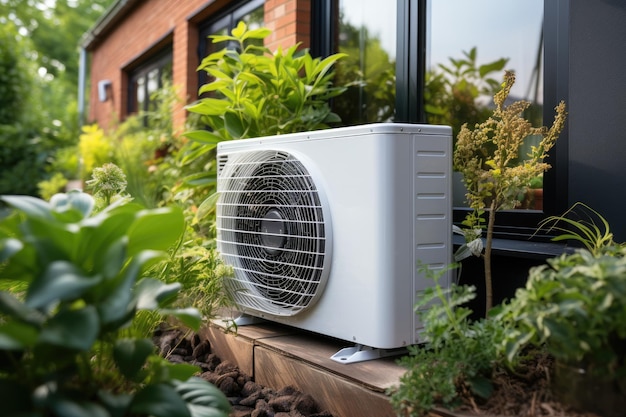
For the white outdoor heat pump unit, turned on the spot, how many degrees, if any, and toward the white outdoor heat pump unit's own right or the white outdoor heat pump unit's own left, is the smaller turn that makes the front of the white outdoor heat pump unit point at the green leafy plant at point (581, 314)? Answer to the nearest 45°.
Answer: approximately 90° to the white outdoor heat pump unit's own left

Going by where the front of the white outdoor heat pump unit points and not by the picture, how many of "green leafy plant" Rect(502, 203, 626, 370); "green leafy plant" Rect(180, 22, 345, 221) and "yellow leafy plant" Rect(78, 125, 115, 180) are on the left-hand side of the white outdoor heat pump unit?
1

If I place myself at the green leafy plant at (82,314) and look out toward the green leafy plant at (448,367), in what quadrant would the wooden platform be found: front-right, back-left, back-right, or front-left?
front-left

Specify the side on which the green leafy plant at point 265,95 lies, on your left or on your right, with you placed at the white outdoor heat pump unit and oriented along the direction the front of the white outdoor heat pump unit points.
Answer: on your right

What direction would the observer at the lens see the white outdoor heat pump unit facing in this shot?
facing the viewer and to the left of the viewer

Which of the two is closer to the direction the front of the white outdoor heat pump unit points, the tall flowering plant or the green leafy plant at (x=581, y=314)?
the green leafy plant

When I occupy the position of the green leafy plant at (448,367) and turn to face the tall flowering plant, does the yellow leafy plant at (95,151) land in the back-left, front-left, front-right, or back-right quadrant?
front-left

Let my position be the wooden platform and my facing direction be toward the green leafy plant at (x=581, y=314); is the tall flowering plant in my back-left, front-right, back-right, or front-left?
front-left

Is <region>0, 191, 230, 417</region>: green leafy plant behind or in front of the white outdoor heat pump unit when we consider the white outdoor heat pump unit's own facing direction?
in front
